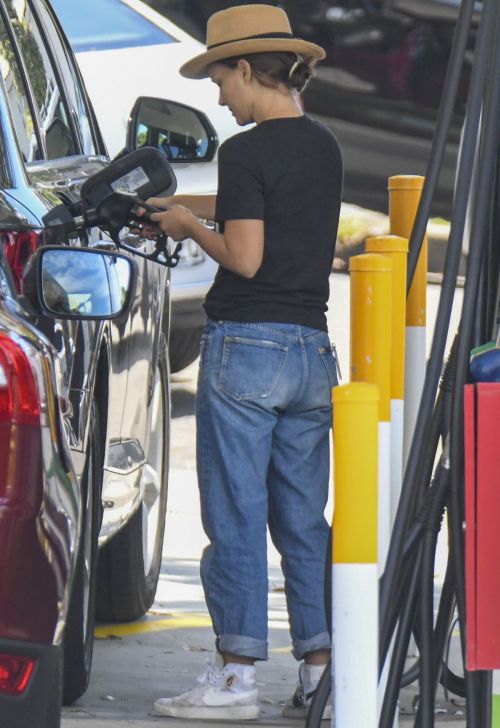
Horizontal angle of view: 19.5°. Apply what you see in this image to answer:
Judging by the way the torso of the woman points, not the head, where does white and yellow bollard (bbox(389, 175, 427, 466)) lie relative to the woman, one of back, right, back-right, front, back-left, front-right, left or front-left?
right

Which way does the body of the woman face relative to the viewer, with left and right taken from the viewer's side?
facing away from the viewer and to the left of the viewer

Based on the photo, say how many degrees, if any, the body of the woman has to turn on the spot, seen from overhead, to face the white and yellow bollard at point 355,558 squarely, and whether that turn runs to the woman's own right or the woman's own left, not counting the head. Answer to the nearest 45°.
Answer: approximately 135° to the woman's own left

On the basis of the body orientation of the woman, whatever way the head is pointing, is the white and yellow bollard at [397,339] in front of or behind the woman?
behind

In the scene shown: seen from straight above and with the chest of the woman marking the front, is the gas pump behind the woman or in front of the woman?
behind
